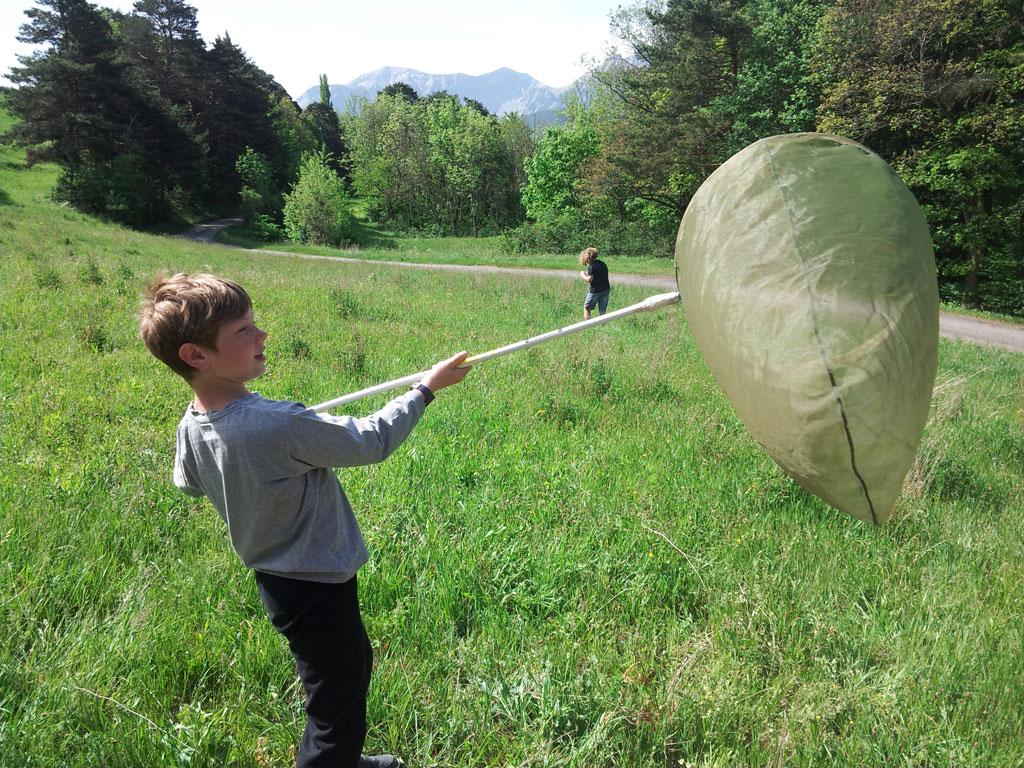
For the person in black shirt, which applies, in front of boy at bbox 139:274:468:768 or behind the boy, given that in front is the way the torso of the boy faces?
in front

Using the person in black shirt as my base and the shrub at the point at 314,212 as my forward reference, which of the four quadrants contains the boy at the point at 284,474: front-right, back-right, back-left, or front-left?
back-left

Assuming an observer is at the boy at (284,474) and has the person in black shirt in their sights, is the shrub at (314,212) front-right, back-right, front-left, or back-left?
front-left

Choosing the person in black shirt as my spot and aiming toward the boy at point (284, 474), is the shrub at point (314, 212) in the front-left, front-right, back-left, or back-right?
back-right

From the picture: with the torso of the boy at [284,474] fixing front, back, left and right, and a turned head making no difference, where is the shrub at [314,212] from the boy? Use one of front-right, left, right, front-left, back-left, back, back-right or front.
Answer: front-left

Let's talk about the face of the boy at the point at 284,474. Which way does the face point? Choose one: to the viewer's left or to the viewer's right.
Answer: to the viewer's right

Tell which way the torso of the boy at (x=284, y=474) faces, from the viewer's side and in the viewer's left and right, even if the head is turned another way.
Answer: facing away from the viewer and to the right of the viewer
